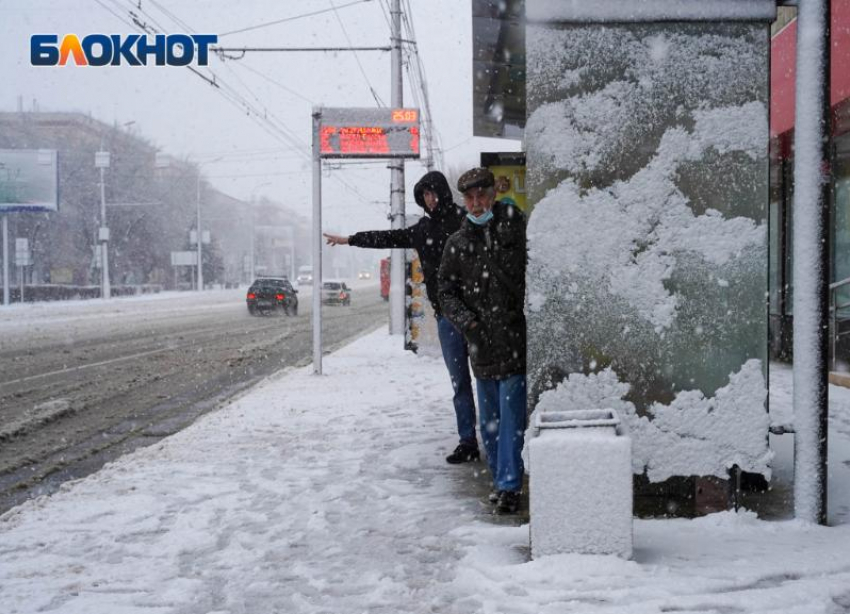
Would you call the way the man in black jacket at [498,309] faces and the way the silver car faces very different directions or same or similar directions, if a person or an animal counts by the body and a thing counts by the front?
very different directions

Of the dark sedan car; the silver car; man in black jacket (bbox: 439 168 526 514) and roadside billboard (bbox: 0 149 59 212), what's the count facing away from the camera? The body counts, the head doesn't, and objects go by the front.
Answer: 2

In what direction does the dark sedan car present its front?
away from the camera

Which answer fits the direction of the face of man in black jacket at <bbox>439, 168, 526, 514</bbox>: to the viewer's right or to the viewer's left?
to the viewer's left

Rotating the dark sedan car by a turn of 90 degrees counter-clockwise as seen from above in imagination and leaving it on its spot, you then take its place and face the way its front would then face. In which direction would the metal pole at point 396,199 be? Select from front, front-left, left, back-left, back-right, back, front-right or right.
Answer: left

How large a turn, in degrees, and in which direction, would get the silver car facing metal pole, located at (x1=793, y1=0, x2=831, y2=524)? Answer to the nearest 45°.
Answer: approximately 180°

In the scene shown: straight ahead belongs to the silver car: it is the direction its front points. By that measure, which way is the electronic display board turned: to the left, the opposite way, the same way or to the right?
the opposite way

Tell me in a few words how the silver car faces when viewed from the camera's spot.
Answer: facing away from the viewer
